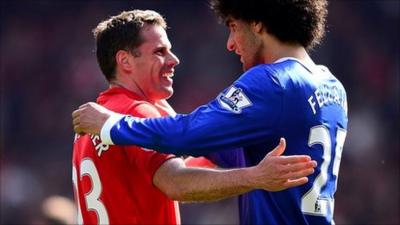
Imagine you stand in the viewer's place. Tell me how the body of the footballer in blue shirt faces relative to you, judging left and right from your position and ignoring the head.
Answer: facing away from the viewer and to the left of the viewer
